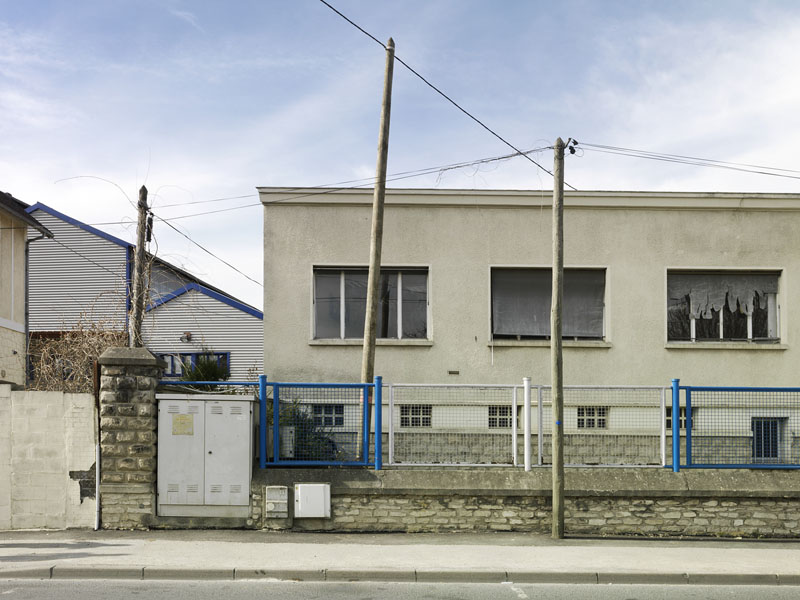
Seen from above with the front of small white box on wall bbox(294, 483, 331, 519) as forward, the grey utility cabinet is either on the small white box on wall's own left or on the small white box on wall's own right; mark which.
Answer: on the small white box on wall's own right

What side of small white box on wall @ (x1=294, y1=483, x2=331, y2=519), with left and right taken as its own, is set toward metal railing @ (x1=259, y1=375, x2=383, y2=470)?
back

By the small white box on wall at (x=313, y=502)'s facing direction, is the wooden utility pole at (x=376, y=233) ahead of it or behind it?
behind

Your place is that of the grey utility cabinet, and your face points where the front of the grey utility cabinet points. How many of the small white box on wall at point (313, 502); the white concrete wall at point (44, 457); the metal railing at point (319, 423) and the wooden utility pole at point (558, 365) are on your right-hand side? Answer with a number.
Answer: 1

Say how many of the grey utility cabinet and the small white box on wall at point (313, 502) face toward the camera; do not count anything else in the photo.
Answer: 2

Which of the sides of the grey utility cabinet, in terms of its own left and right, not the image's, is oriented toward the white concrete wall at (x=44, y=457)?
right

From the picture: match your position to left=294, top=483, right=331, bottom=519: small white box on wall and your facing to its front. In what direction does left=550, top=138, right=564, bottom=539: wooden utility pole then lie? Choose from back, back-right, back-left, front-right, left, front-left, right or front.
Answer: left

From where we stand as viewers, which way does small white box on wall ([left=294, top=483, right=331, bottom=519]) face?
facing the viewer

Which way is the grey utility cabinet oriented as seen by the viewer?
toward the camera

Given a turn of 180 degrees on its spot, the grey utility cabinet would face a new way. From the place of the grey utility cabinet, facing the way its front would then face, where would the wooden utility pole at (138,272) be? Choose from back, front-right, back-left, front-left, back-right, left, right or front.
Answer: front

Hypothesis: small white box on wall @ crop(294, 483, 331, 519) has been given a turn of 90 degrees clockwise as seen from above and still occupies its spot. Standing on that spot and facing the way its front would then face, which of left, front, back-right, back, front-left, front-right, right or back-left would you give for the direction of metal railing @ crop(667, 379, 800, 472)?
back

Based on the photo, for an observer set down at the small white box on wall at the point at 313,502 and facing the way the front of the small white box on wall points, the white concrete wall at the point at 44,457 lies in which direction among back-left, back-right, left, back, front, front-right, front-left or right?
right

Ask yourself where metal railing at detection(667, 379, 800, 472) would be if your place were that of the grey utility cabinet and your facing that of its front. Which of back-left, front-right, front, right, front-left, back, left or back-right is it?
left
